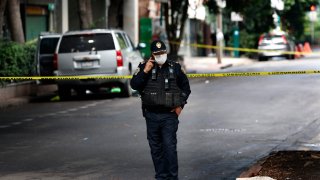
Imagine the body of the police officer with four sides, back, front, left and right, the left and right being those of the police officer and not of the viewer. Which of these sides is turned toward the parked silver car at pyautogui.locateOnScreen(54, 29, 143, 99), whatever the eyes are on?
back

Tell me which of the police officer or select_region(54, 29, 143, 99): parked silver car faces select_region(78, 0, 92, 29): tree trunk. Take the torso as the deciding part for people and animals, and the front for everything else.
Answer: the parked silver car

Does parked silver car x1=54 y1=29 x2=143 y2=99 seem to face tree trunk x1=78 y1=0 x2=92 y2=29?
yes

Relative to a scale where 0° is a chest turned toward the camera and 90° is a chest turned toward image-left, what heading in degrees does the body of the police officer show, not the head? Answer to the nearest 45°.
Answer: approximately 0°

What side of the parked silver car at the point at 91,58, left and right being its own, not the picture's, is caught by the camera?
back

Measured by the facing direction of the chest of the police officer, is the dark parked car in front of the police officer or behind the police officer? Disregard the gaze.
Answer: behind

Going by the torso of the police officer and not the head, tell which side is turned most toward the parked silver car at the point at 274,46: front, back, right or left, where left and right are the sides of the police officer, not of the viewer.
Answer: back

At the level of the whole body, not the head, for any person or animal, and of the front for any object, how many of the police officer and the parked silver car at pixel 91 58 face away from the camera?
1

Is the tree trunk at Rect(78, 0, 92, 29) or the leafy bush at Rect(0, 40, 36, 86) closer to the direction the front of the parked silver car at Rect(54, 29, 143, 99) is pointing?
the tree trunk

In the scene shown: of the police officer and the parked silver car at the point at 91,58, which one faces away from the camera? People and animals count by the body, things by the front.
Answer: the parked silver car
